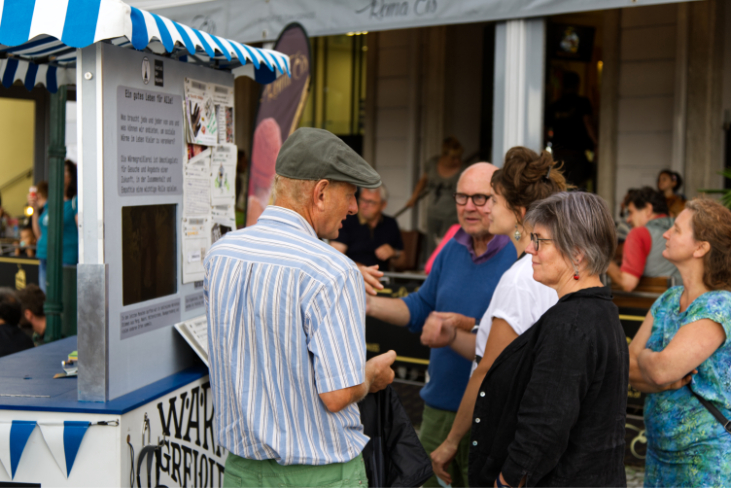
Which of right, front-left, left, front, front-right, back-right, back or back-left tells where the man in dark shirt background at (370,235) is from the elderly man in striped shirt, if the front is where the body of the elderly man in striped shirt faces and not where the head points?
front-left

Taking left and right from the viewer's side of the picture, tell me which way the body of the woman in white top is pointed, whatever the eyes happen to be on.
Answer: facing to the left of the viewer

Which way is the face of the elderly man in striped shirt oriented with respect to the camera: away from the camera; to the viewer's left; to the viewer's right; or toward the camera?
to the viewer's right

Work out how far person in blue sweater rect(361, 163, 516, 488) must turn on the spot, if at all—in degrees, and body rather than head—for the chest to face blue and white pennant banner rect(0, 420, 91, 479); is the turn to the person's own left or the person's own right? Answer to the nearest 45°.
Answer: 0° — they already face it

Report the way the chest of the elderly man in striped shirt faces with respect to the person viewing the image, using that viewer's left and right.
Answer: facing away from the viewer and to the right of the viewer

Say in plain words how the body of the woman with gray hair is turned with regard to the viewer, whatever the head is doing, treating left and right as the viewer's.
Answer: facing to the left of the viewer
